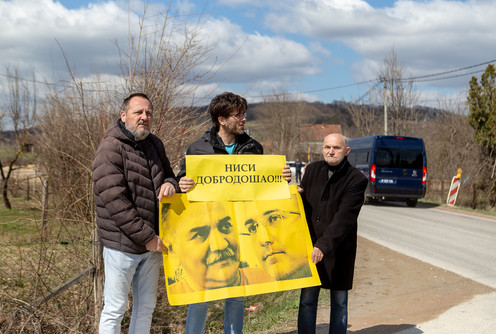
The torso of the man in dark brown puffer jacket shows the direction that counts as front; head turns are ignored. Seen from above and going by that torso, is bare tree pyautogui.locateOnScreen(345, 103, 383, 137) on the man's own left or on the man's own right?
on the man's own left

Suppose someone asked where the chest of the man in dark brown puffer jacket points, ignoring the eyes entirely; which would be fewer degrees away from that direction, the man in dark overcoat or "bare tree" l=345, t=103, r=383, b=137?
the man in dark overcoat

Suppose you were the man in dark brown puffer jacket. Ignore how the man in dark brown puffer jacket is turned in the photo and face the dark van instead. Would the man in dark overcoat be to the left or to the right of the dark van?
right

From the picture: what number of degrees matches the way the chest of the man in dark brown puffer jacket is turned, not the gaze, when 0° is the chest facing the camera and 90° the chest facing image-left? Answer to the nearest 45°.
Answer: approximately 315°

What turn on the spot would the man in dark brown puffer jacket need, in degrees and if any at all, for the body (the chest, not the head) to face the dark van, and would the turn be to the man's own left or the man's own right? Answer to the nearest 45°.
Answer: approximately 90° to the man's own left

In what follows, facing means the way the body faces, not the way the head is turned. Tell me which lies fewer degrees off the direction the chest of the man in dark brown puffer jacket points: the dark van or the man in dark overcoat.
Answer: the man in dark overcoat

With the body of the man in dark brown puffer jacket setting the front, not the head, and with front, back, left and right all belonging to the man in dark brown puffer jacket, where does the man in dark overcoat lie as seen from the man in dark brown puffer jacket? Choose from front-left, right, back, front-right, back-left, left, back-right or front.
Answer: front-left
